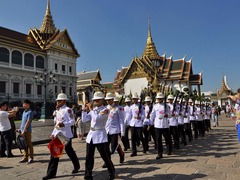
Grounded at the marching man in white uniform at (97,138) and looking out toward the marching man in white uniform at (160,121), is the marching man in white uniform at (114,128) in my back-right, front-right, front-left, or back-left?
front-left

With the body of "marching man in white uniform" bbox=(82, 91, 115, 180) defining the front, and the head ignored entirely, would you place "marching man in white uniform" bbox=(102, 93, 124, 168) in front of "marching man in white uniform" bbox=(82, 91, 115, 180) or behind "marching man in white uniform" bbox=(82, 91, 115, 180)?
behind

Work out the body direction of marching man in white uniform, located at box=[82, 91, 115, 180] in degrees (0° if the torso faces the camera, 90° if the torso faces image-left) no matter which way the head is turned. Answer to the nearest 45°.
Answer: approximately 45°

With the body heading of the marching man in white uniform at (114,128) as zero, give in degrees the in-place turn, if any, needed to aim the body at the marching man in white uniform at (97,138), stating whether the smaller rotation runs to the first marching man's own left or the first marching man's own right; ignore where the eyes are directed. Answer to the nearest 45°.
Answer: approximately 45° to the first marching man's own left

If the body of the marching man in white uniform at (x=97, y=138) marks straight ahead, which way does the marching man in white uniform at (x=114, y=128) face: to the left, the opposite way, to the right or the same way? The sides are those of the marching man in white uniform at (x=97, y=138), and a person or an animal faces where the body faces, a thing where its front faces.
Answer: the same way

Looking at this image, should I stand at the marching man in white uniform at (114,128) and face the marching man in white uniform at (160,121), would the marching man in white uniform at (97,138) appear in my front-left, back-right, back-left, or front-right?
back-right

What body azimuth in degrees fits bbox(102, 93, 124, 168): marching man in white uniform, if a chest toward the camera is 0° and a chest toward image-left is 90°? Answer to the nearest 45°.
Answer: approximately 45°

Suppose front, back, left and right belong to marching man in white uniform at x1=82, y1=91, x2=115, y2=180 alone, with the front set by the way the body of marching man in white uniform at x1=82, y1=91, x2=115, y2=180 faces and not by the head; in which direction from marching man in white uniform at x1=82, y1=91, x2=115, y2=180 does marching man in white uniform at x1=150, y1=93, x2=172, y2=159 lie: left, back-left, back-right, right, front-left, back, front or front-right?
back

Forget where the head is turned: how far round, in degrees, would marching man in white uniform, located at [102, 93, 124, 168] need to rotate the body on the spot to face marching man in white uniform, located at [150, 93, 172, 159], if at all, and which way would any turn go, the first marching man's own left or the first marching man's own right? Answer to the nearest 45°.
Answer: approximately 180°

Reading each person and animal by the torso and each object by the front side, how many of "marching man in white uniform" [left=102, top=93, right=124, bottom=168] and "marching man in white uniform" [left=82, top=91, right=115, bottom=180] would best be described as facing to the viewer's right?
0
